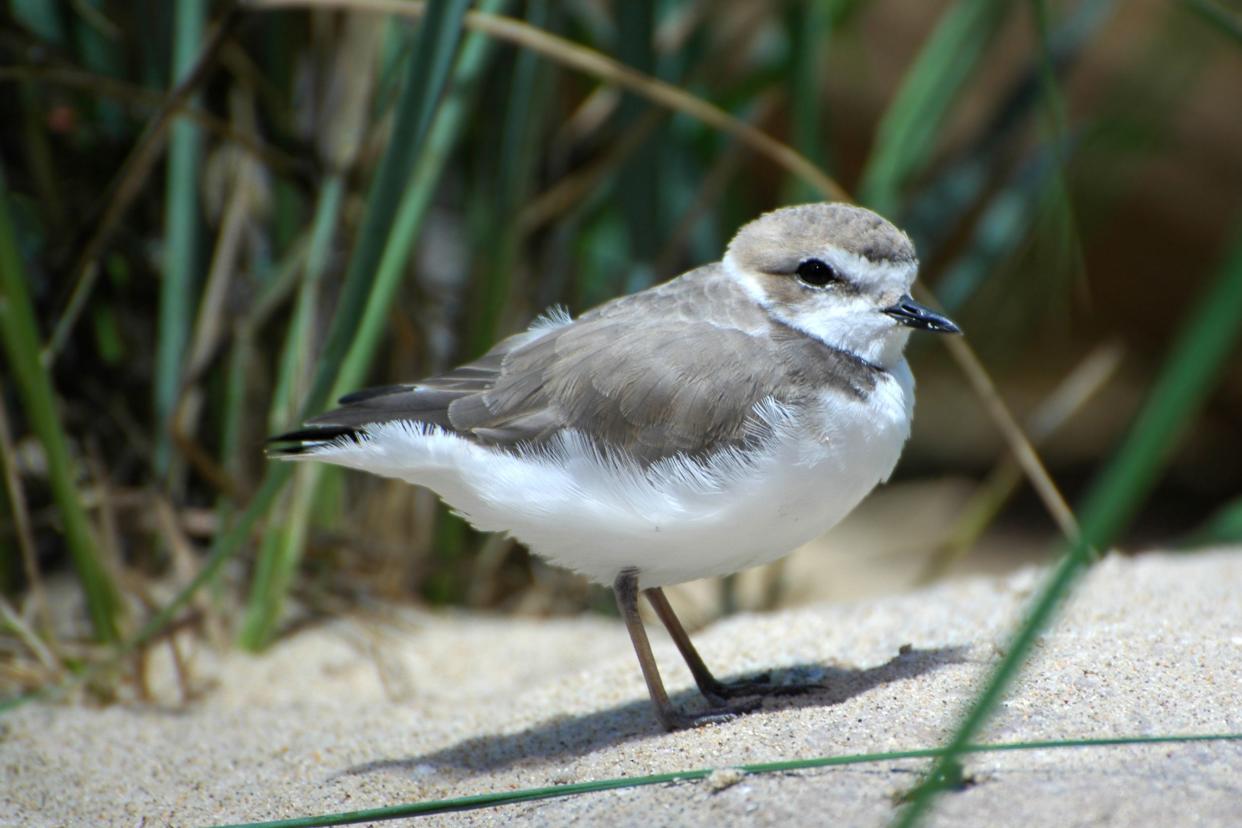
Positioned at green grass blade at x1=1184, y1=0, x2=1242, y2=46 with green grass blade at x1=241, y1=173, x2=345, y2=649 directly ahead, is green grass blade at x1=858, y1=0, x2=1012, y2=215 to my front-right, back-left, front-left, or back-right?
front-right

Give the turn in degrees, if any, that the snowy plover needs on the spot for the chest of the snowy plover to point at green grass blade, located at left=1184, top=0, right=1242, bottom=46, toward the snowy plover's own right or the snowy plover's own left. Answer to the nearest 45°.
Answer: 0° — it already faces it

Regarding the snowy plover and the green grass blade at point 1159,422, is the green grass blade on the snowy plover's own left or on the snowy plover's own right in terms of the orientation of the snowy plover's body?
on the snowy plover's own right

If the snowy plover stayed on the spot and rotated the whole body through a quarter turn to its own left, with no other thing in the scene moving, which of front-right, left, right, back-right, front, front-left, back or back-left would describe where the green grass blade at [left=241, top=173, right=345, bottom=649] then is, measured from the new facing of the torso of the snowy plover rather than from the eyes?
front-left

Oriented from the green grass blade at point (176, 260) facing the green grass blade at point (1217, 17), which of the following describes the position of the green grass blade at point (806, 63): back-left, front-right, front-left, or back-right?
front-left

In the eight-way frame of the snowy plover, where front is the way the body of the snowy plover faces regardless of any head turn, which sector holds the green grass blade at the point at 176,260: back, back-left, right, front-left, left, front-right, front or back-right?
back-left

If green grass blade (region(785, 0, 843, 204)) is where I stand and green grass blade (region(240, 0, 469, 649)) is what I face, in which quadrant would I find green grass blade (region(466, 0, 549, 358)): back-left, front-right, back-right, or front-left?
front-right

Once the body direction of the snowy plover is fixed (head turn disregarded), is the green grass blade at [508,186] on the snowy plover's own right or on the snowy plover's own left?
on the snowy plover's own left

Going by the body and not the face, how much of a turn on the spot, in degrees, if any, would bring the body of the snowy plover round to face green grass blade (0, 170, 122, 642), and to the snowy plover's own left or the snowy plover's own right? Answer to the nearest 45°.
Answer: approximately 180°

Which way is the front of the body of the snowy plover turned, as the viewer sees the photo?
to the viewer's right

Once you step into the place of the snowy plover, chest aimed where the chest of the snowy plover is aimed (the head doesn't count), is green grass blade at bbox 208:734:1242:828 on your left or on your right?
on your right
